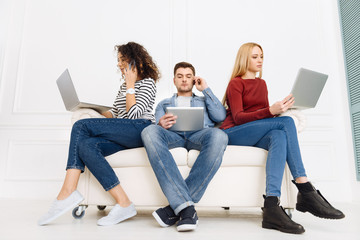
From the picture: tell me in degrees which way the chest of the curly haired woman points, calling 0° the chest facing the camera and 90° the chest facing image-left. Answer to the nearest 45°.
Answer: approximately 90°

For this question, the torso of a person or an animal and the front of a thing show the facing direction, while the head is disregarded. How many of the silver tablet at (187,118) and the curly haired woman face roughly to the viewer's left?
1

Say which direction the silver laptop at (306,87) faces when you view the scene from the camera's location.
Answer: facing away from the viewer and to the left of the viewer

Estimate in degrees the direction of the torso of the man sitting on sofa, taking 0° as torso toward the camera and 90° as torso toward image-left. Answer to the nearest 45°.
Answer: approximately 0°

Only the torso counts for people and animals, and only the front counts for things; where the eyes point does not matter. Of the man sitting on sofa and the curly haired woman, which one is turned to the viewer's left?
the curly haired woman

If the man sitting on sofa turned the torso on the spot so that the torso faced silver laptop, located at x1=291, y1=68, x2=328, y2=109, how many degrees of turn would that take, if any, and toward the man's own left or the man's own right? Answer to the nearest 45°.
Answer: approximately 90° to the man's own left

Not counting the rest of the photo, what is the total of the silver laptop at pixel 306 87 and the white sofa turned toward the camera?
1

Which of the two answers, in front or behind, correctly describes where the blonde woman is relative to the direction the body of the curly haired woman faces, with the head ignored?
behind

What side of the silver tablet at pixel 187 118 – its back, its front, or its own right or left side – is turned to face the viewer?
back

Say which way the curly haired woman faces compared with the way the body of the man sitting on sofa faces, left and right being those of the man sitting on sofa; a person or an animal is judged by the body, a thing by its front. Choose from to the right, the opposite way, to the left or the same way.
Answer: to the right
